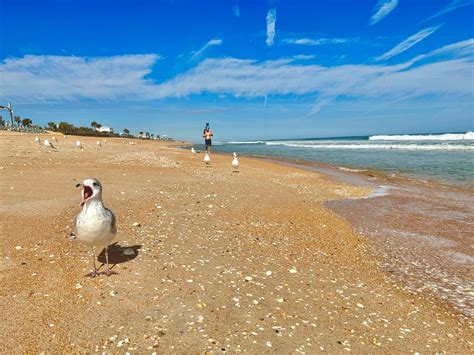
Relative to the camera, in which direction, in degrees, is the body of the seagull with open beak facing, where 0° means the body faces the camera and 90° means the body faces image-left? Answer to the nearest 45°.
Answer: approximately 0°
